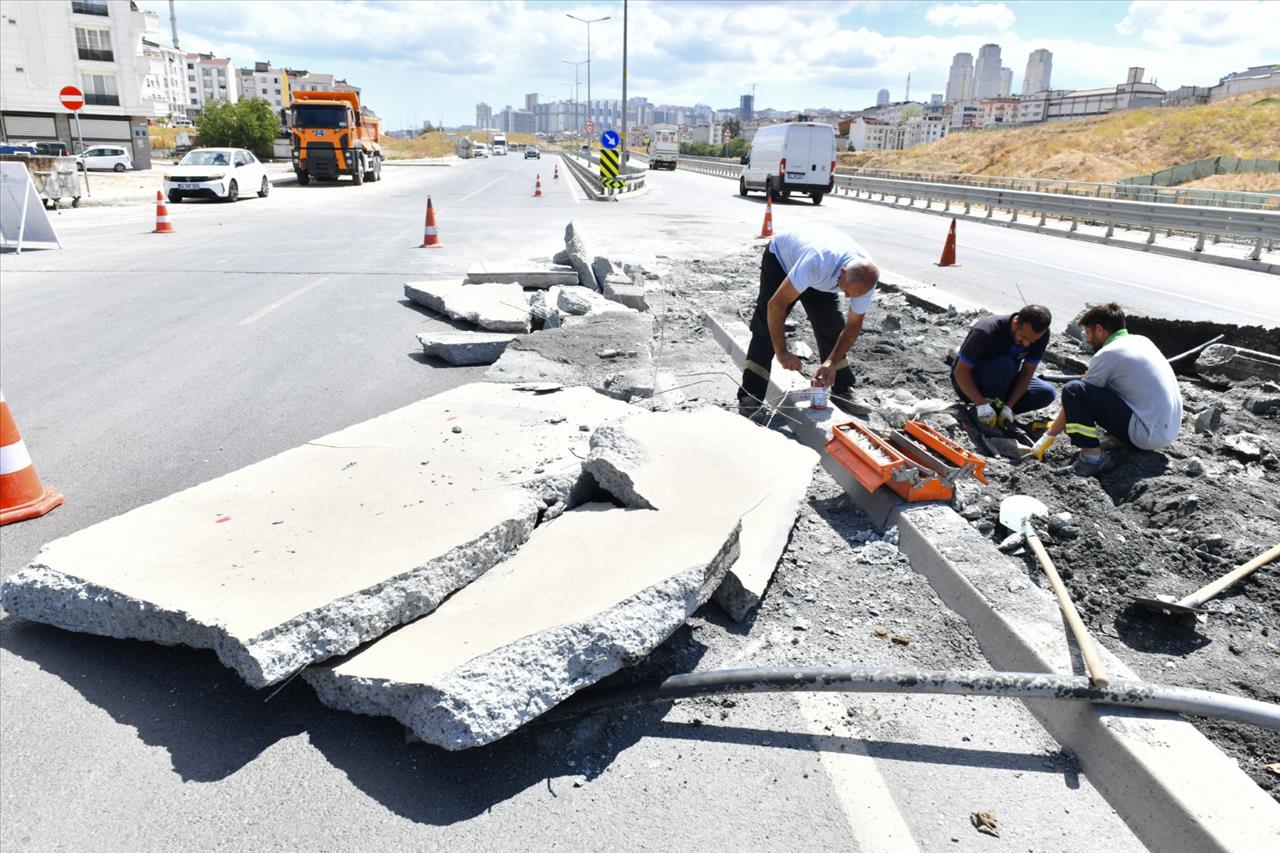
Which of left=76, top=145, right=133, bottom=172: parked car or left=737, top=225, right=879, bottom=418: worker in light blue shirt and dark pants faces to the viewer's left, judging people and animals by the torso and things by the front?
the parked car

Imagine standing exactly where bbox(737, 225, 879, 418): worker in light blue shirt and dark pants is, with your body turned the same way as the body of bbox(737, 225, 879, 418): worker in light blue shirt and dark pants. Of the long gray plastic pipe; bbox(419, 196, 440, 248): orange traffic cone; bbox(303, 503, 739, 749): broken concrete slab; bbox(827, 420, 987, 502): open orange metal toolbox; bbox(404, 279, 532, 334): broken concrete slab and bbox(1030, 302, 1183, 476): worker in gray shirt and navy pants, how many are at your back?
2

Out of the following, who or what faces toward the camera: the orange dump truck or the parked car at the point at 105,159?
the orange dump truck

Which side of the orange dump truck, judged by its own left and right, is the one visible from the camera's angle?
front

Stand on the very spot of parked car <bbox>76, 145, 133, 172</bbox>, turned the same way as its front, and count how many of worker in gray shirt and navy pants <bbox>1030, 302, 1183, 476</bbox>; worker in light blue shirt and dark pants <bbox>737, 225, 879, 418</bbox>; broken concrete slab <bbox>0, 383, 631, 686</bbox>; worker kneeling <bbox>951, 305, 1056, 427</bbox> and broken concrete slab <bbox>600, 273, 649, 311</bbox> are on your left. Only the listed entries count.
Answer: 5

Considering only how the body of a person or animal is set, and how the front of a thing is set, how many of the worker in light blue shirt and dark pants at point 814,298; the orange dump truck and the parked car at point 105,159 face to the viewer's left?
1

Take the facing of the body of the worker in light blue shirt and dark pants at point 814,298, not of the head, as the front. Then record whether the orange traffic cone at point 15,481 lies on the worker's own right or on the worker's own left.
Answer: on the worker's own right

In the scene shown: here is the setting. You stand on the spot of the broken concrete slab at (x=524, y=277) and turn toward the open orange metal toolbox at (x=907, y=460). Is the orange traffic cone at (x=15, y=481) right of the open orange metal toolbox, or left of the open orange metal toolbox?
right

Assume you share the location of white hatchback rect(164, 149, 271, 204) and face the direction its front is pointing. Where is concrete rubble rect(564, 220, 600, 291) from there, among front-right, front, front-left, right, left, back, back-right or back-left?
front-left

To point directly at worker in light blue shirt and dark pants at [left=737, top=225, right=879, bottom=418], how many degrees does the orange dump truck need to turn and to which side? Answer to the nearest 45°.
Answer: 0° — it already faces them

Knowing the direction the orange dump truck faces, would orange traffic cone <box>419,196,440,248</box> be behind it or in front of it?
in front

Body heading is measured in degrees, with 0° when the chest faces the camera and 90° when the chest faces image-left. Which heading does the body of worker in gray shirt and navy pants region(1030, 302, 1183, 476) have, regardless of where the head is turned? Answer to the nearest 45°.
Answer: approximately 90°

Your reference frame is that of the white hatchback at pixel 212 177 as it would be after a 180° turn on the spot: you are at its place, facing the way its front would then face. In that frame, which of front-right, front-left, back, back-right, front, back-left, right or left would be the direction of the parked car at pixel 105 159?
front-left

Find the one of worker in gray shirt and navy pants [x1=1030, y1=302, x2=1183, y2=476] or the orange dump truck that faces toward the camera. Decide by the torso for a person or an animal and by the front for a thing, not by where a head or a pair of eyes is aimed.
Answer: the orange dump truck

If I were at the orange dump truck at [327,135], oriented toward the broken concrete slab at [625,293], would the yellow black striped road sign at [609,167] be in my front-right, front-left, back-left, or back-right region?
front-left

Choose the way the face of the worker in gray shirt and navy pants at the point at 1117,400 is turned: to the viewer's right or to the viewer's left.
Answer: to the viewer's left

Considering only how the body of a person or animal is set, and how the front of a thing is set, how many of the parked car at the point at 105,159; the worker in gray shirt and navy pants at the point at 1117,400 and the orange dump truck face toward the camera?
1

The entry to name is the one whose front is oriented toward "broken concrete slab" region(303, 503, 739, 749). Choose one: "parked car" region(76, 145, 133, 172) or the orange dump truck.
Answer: the orange dump truck

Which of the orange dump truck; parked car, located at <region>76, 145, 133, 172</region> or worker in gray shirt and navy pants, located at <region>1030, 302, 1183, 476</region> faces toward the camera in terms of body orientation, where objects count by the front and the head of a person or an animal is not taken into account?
the orange dump truck

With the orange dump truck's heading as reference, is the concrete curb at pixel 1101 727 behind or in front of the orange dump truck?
in front
